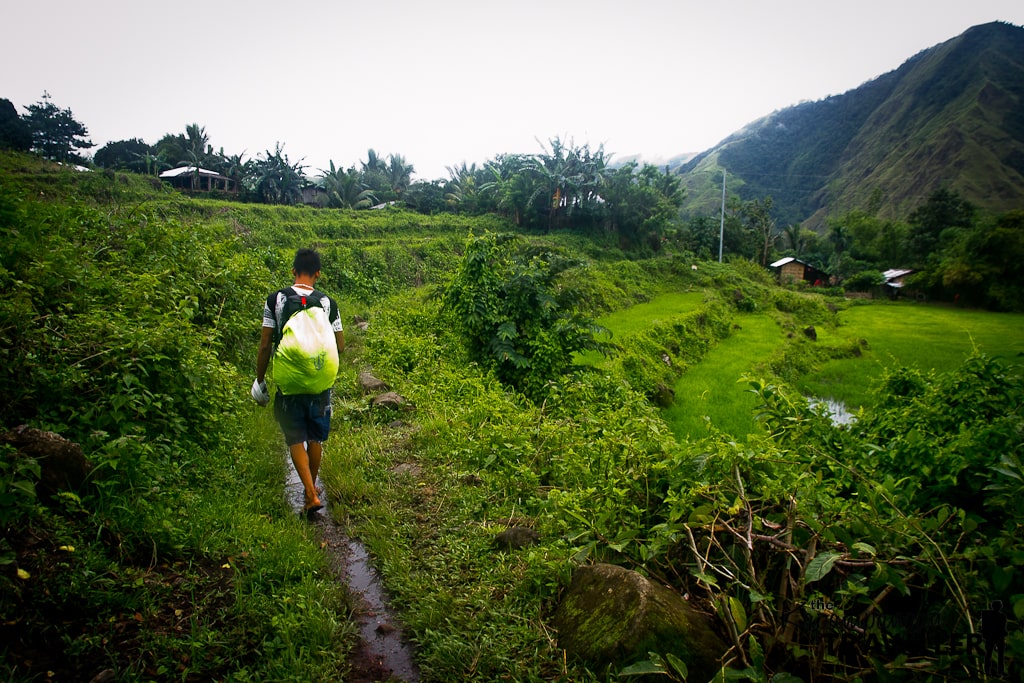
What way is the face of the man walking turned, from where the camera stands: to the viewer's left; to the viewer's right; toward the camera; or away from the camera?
away from the camera

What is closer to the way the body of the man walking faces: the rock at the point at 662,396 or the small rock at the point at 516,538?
the rock

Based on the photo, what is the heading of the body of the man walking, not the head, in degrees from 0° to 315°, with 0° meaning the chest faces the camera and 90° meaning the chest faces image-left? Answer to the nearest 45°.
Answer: approximately 180°

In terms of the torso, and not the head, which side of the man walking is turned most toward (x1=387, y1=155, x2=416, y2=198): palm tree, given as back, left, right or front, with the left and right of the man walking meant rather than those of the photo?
front

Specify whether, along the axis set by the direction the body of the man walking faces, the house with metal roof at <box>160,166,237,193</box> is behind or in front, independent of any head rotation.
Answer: in front

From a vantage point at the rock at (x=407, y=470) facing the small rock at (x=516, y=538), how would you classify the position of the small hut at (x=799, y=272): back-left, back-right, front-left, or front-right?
back-left

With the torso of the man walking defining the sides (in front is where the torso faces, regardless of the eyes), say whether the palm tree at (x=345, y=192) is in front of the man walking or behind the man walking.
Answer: in front

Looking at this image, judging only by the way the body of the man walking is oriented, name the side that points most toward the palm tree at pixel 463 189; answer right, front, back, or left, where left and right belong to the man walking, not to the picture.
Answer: front

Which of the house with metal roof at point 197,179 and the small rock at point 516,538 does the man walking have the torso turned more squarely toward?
the house with metal roof

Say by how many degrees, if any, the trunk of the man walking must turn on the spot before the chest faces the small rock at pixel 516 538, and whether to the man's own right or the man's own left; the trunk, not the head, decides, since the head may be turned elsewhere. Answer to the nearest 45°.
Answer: approximately 135° to the man's own right

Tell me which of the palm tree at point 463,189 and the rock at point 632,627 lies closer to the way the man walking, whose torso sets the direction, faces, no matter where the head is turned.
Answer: the palm tree
